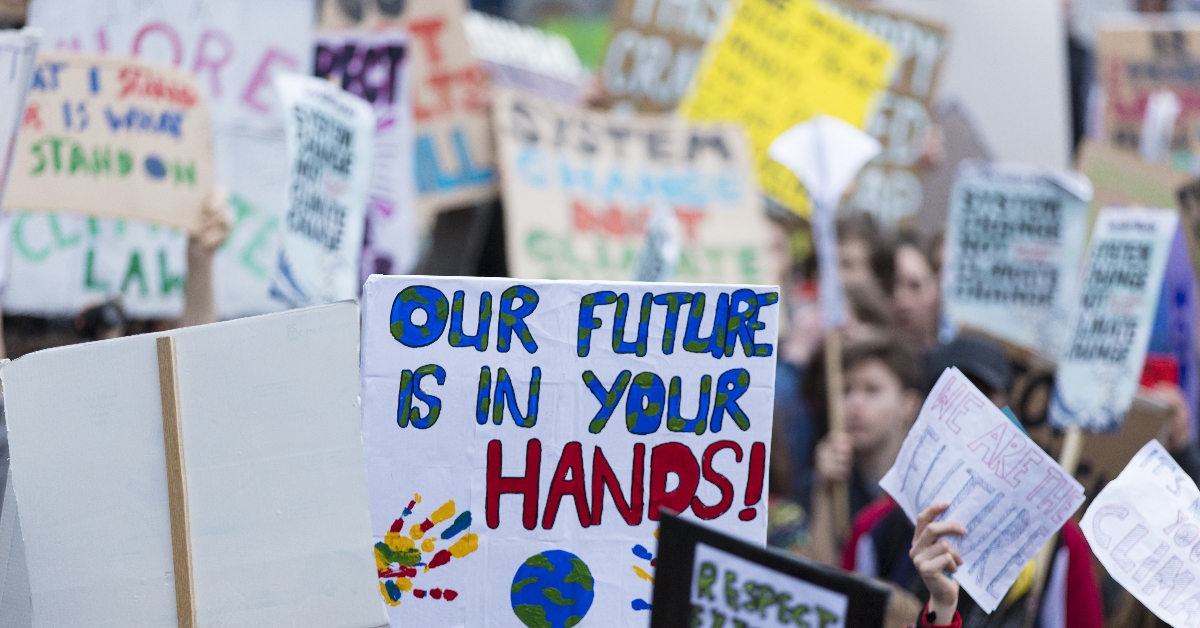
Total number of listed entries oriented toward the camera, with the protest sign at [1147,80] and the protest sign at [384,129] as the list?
2

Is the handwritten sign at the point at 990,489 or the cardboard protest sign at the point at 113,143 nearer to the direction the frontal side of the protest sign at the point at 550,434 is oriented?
the handwritten sign

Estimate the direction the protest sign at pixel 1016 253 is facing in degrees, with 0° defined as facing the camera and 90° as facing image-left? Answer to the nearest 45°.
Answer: approximately 0°

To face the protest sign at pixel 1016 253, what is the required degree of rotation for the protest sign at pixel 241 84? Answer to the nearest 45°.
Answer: approximately 90° to its left

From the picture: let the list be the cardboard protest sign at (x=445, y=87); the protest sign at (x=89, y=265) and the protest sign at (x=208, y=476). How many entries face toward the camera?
2

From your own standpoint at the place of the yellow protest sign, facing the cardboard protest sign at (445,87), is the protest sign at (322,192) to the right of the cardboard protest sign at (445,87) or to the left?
left

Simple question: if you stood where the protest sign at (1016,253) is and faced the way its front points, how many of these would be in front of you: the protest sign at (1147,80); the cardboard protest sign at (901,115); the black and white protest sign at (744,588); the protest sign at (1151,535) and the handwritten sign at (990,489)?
3

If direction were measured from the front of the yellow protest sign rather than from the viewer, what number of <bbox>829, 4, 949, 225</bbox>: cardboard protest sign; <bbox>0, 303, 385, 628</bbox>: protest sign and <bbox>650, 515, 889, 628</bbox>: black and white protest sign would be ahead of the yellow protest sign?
2

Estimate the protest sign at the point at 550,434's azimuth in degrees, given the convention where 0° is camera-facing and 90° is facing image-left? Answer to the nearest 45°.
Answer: approximately 0°

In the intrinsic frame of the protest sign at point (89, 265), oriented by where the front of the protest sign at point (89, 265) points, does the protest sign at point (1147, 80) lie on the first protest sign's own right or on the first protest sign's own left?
on the first protest sign's own left

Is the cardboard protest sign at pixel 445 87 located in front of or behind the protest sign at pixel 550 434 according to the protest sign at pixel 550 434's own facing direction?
behind
